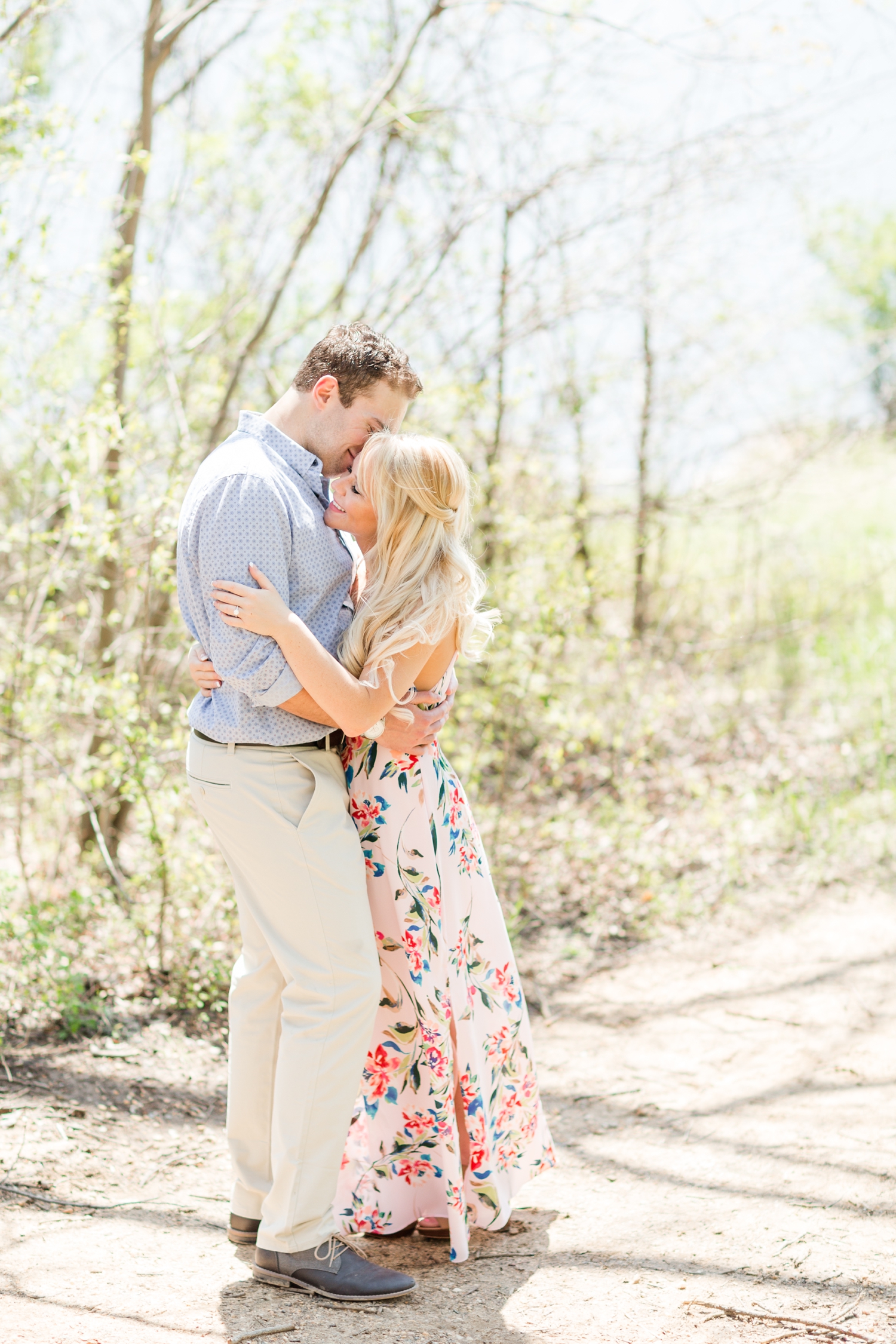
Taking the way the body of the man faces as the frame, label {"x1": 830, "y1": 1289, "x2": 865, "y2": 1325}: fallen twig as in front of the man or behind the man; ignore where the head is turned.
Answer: in front

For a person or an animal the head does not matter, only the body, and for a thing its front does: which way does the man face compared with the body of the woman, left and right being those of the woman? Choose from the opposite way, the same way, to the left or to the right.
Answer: the opposite way

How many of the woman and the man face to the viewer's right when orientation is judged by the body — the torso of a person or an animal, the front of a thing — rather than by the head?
1

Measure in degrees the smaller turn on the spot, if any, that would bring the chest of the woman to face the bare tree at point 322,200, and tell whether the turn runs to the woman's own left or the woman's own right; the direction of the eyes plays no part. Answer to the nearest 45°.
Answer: approximately 90° to the woman's own right

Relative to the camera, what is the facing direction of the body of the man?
to the viewer's right

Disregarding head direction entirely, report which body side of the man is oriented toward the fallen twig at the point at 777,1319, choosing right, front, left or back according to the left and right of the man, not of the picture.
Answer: front

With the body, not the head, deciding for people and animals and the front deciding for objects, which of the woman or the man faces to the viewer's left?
the woman

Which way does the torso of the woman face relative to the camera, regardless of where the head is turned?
to the viewer's left

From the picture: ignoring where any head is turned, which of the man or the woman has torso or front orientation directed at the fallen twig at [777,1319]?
the man
